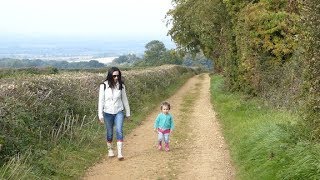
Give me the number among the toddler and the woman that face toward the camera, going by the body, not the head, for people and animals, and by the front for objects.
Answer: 2

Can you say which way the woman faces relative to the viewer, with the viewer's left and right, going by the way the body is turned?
facing the viewer

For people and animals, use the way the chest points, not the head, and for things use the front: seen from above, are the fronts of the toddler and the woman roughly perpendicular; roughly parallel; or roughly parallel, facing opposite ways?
roughly parallel

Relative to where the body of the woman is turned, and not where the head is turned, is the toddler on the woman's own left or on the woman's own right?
on the woman's own left

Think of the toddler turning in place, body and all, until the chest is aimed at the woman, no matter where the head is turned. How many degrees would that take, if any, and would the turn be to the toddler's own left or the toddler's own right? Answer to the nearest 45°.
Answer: approximately 45° to the toddler's own right

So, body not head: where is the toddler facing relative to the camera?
toward the camera
